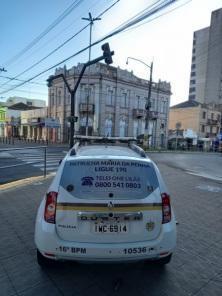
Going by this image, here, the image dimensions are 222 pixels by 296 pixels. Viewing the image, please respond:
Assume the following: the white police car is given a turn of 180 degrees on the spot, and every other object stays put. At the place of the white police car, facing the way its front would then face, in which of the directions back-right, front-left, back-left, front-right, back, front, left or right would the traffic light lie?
back

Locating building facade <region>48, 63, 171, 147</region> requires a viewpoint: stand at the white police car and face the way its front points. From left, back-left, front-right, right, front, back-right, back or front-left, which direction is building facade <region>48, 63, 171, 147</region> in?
front

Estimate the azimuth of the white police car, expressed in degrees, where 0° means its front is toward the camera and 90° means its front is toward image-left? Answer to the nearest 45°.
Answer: approximately 180°

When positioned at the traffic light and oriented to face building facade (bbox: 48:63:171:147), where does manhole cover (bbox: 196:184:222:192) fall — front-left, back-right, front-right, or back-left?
back-right
